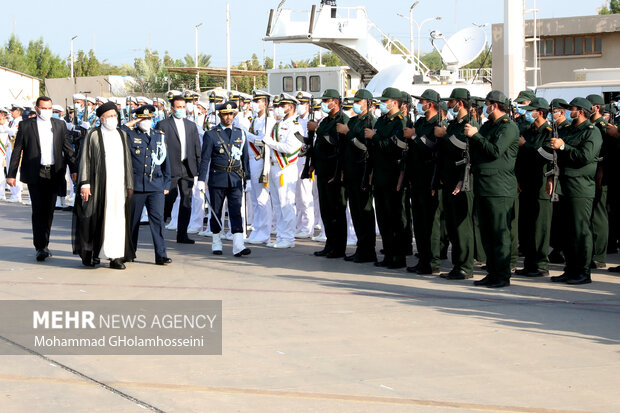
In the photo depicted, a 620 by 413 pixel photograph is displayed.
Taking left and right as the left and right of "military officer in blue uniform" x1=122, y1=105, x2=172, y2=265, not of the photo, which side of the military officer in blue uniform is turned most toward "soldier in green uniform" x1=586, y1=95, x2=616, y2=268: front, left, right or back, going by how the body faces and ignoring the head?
left

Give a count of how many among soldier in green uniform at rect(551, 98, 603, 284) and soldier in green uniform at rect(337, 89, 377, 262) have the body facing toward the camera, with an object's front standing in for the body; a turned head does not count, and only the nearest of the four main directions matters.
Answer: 0

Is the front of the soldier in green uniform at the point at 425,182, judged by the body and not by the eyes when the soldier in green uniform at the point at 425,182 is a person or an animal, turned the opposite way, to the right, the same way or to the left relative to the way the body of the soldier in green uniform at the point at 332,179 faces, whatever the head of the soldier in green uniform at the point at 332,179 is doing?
the same way

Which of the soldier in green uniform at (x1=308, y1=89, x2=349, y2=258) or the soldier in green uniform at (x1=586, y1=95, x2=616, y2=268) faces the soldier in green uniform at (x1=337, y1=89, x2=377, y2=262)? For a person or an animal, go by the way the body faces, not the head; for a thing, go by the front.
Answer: the soldier in green uniform at (x1=586, y1=95, x2=616, y2=268)

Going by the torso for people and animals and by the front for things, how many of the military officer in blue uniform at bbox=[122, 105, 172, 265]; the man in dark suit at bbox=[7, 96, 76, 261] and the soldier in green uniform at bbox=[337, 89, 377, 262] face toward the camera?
2

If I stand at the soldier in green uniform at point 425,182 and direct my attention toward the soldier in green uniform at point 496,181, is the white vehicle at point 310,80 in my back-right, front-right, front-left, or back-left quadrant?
back-left

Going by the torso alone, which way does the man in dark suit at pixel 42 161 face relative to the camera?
toward the camera

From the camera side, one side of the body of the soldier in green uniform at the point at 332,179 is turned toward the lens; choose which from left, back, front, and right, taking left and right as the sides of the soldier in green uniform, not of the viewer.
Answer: left

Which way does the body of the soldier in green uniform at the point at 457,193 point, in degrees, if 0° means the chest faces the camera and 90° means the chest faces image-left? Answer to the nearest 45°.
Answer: approximately 90°

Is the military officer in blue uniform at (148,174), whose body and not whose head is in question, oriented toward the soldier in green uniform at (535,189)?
no

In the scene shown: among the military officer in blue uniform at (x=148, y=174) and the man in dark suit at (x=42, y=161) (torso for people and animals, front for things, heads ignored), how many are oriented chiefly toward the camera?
2

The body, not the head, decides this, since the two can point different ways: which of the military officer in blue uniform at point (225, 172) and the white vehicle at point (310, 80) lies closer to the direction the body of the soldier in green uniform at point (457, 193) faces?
the military officer in blue uniform

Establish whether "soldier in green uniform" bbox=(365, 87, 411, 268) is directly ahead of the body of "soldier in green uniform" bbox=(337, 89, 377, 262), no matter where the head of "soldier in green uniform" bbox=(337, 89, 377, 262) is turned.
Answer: no

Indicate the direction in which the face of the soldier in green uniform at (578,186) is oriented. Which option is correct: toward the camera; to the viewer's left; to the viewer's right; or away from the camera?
to the viewer's left

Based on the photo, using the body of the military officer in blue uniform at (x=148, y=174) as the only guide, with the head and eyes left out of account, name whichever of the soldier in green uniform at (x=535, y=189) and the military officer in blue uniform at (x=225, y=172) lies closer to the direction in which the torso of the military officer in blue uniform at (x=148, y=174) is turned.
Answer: the soldier in green uniform

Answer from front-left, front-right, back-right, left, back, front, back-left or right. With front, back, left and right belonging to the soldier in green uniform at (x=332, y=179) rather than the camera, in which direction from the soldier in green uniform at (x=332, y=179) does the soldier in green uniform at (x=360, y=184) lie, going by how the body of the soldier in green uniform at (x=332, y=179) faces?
back-left

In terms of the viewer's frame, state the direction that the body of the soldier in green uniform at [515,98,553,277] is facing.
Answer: to the viewer's left

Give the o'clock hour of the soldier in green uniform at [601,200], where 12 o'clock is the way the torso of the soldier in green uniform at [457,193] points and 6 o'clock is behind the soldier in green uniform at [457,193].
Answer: the soldier in green uniform at [601,200] is roughly at 5 o'clock from the soldier in green uniform at [457,193].

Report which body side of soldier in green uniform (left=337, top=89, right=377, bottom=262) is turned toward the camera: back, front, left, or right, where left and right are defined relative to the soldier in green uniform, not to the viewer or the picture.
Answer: left
